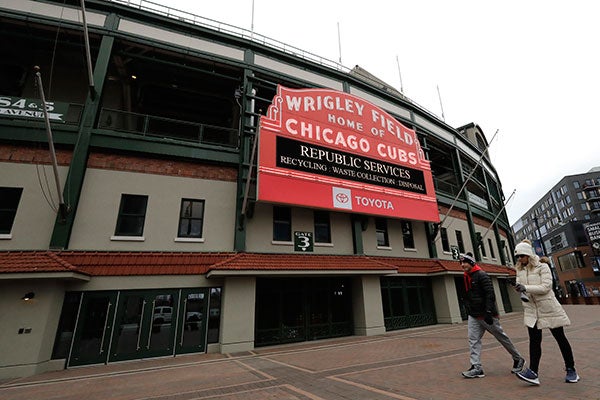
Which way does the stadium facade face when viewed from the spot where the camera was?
facing the viewer and to the right of the viewer

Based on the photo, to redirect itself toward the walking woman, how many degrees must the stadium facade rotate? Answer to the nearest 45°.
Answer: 0° — it already faces them
